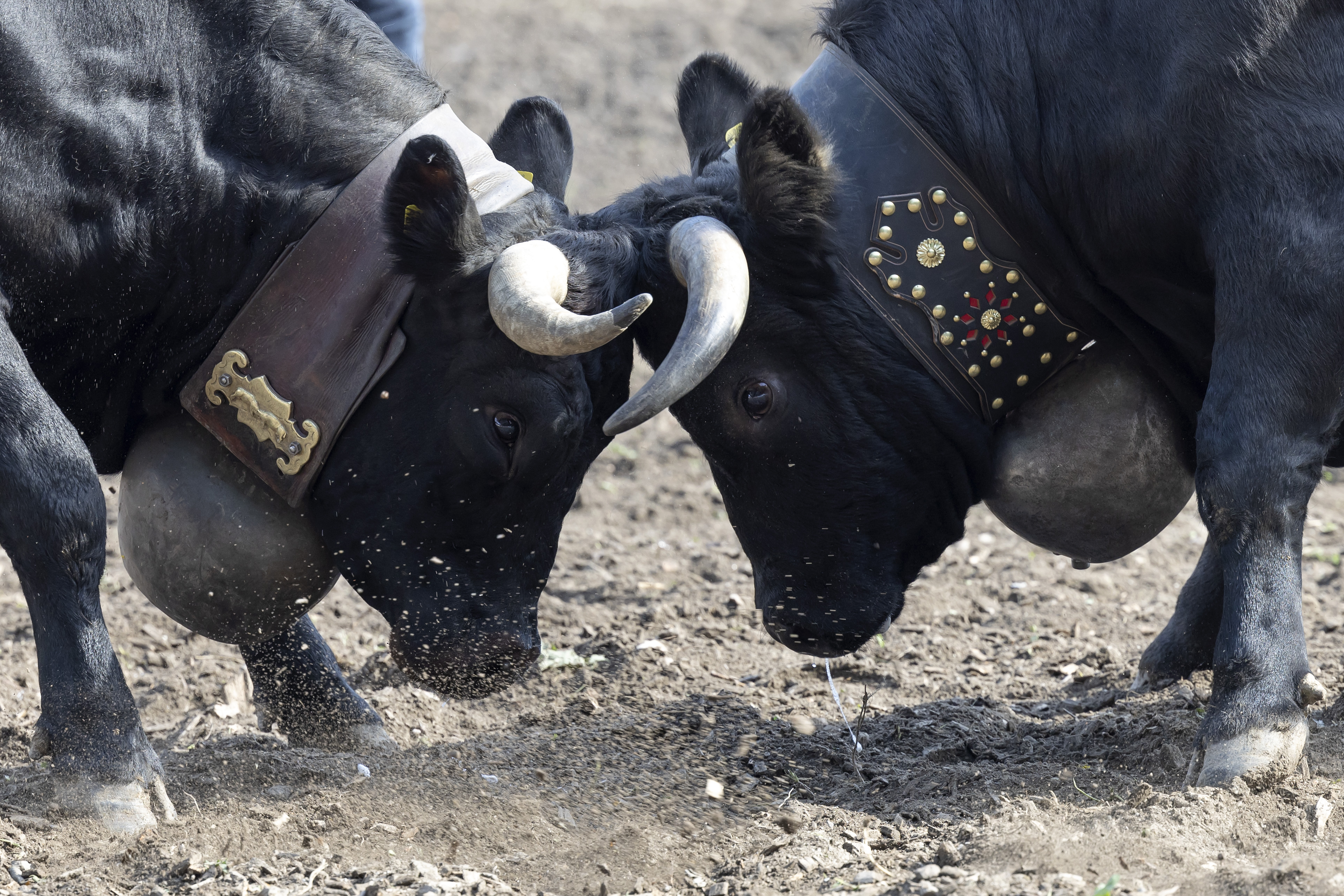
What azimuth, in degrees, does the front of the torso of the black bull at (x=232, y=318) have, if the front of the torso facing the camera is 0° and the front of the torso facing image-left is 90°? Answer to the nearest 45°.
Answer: approximately 270°

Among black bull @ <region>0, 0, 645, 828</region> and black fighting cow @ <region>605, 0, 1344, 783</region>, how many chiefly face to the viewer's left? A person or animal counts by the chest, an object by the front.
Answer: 1

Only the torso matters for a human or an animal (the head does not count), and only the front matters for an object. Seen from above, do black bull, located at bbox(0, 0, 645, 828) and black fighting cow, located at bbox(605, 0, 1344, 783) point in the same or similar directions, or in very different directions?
very different directions

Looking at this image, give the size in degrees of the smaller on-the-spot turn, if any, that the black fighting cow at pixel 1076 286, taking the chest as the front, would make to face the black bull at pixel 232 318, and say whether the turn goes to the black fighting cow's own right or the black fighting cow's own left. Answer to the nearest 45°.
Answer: approximately 45° to the black fighting cow's own left

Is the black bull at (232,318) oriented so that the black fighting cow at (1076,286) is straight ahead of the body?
yes

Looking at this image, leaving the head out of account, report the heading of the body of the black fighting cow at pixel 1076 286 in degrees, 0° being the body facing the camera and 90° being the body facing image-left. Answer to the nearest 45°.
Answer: approximately 90°
